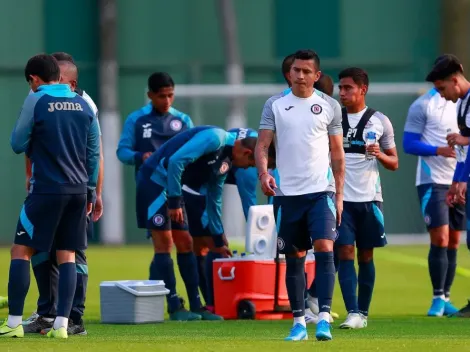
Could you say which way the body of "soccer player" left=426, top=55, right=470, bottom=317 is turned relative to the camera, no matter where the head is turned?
to the viewer's left

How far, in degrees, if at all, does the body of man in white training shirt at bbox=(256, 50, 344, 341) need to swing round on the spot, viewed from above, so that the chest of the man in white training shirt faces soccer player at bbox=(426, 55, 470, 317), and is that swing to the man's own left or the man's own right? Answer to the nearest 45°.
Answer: approximately 135° to the man's own left

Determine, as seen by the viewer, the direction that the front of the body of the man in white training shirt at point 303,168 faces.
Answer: toward the camera

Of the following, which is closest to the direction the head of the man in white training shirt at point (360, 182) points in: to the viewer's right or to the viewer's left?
to the viewer's left

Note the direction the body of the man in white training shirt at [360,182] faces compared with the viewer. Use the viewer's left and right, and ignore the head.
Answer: facing the viewer and to the left of the viewer
